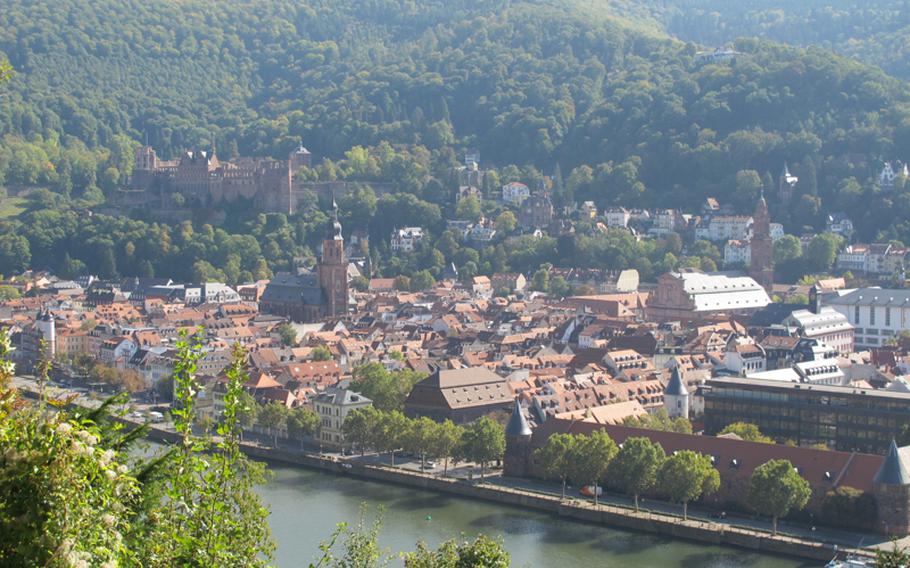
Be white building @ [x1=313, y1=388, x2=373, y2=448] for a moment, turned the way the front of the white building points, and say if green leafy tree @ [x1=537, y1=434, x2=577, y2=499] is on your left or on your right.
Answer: on your left

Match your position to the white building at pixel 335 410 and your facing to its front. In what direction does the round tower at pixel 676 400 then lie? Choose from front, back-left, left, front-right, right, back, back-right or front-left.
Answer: back-left

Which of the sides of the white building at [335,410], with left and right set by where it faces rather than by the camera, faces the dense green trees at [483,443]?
left

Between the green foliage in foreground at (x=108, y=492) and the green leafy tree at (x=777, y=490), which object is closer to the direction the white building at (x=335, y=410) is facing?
the green foliage in foreground

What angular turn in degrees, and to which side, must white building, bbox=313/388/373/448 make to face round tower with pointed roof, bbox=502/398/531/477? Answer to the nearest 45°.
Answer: approximately 90° to its left

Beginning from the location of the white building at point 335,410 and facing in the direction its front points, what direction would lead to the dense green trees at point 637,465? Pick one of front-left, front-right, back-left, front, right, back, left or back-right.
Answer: left

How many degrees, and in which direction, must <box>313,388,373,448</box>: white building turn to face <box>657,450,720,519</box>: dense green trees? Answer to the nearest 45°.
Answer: approximately 90° to its left

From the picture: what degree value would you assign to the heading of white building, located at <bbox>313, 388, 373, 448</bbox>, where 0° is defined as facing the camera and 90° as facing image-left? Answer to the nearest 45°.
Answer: approximately 45°
